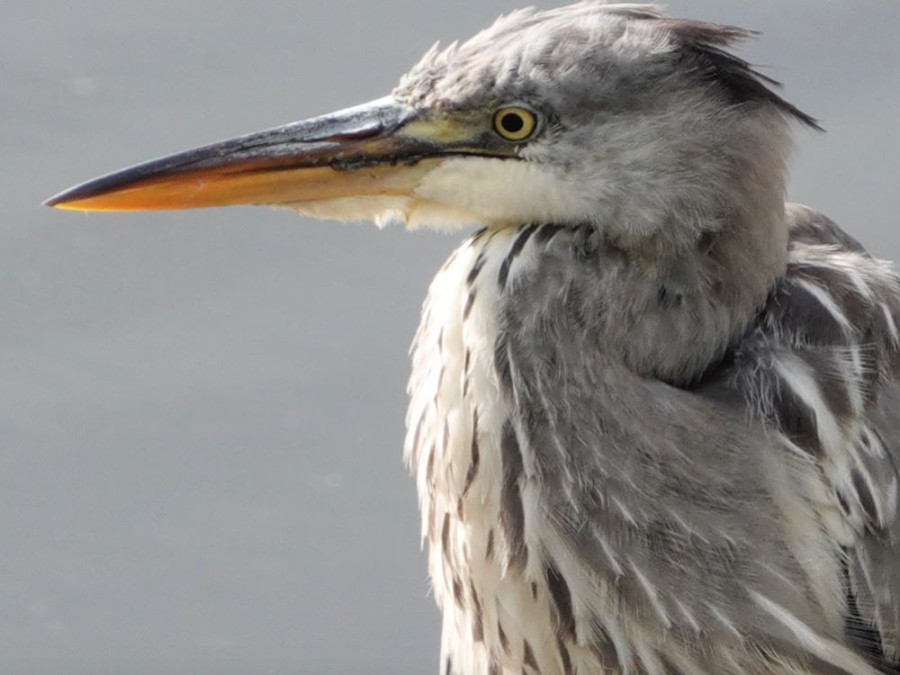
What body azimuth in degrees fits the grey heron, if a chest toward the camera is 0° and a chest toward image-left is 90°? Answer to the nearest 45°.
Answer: approximately 90°
